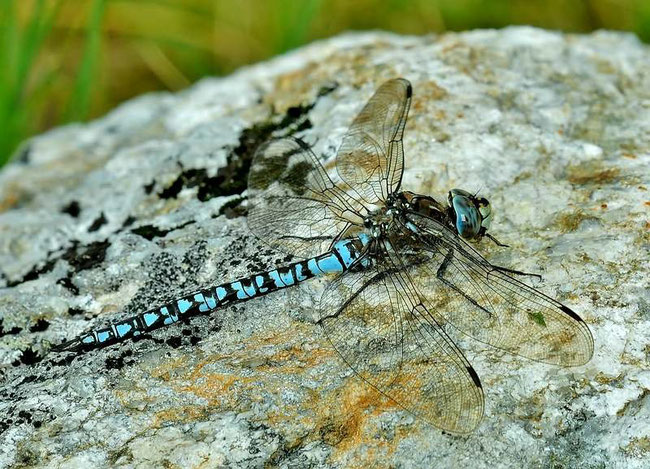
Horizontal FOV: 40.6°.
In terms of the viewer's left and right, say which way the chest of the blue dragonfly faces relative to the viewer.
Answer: facing away from the viewer and to the right of the viewer
